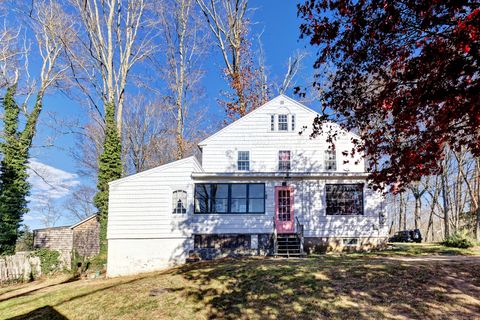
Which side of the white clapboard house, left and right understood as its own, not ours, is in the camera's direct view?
front

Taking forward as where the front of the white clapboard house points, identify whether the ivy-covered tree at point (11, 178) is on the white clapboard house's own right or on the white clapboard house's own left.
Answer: on the white clapboard house's own right

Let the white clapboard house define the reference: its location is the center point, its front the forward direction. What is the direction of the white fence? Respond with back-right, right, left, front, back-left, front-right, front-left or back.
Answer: right

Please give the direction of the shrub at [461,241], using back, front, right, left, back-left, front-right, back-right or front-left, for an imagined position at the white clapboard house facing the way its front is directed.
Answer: left

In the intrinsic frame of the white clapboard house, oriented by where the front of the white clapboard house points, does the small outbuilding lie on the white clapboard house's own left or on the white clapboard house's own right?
on the white clapboard house's own right

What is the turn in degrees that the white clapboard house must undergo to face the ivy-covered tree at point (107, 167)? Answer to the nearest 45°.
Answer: approximately 135° to its right

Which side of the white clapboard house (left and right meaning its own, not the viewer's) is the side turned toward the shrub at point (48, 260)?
right
